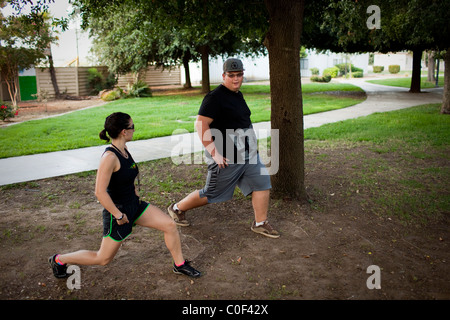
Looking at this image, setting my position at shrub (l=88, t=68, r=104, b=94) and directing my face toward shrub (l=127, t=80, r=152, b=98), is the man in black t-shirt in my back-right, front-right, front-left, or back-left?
front-right

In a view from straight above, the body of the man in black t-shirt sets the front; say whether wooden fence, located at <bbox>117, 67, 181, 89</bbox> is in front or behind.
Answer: behind

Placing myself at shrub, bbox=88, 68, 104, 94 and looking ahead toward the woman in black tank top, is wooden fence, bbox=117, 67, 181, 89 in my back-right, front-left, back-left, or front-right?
back-left

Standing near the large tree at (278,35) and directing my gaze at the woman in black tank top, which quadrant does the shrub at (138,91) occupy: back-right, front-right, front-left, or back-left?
back-right

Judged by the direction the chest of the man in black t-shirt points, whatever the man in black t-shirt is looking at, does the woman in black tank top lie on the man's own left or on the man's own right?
on the man's own right

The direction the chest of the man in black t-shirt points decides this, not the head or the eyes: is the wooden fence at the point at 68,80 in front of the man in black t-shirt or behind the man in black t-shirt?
behind
